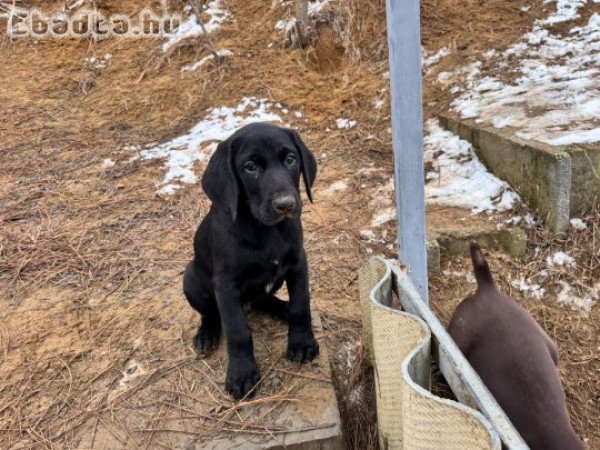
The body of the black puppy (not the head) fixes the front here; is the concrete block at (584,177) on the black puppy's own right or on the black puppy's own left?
on the black puppy's own left

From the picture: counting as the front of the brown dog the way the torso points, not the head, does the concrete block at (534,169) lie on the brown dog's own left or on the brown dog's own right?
on the brown dog's own left

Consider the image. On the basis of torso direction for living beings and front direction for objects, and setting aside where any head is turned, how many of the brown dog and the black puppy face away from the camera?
0

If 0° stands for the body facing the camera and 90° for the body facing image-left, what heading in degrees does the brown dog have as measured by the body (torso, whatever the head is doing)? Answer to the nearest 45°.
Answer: approximately 315°

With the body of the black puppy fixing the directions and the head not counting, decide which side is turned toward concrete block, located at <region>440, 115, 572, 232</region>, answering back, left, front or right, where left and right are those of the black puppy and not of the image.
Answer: left

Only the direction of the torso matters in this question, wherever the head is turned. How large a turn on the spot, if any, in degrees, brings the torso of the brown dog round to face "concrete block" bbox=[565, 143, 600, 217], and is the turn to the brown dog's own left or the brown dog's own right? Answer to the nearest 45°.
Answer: approximately 135° to the brown dog's own left

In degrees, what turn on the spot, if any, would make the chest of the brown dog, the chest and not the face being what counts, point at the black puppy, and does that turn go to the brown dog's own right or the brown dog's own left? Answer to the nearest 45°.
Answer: approximately 135° to the brown dog's own right
